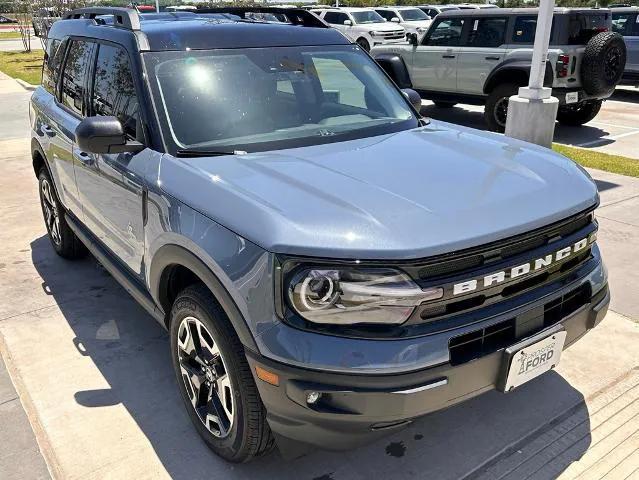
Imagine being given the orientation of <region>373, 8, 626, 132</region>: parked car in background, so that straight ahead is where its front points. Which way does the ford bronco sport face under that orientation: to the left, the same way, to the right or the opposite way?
the opposite way

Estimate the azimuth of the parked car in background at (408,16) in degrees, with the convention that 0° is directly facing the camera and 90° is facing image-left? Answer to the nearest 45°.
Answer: approximately 315°

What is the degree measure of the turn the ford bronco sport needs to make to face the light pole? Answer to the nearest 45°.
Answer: approximately 90° to its left

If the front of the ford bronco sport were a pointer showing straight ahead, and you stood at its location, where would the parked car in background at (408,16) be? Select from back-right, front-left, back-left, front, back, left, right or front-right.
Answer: back-left

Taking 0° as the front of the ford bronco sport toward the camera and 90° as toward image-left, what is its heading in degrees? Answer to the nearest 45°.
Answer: approximately 315°

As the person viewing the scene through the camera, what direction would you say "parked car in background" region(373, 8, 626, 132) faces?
facing away from the viewer and to the left of the viewer

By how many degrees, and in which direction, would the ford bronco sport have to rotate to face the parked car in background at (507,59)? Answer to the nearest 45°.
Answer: approximately 135° to its left

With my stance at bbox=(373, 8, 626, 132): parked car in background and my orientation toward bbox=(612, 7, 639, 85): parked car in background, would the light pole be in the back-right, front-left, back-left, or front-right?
back-right

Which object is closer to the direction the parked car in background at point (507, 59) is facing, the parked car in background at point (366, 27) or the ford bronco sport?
the parked car in background
